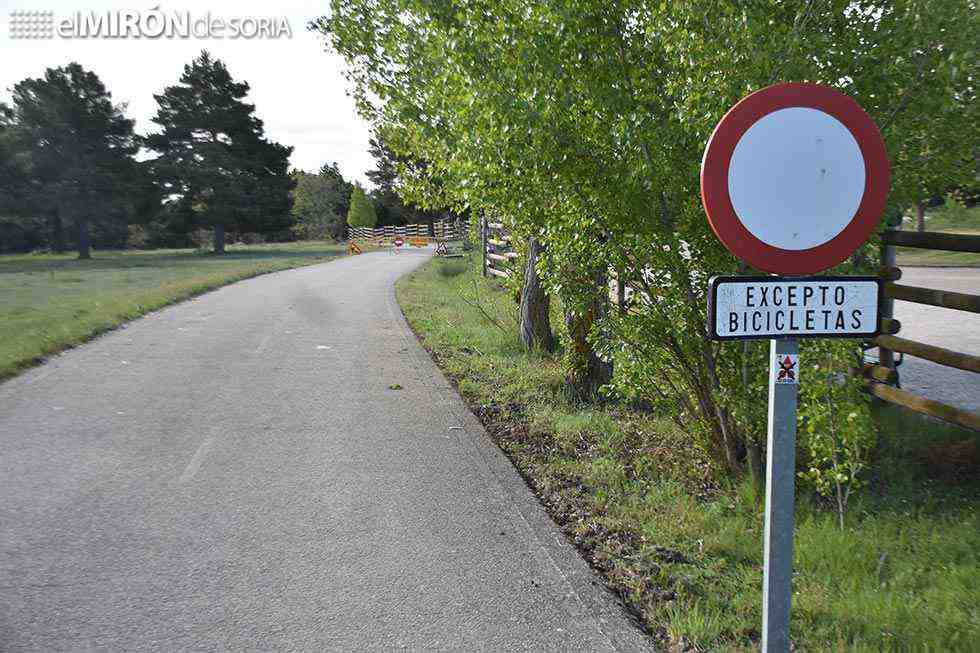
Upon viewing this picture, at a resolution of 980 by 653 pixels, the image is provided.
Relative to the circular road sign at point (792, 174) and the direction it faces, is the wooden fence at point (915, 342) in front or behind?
behind

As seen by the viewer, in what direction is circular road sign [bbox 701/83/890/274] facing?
toward the camera
